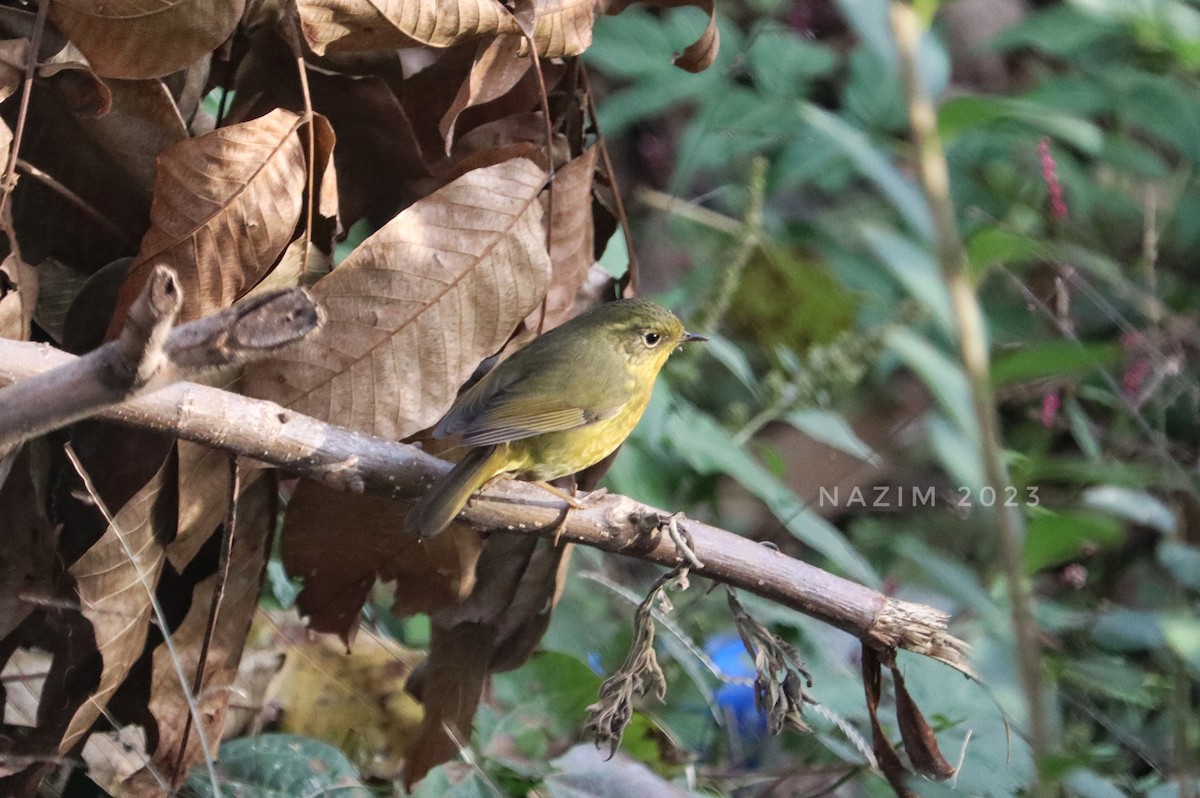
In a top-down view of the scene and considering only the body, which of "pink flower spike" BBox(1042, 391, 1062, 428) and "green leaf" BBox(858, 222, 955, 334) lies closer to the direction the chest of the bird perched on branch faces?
the pink flower spike

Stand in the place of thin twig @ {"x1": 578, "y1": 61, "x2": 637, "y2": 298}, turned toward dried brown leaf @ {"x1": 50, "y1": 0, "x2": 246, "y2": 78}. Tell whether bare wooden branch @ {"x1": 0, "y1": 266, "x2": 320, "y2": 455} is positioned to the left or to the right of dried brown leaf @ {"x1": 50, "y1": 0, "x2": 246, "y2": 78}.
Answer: left

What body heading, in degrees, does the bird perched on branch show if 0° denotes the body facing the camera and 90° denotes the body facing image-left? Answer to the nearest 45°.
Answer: approximately 270°

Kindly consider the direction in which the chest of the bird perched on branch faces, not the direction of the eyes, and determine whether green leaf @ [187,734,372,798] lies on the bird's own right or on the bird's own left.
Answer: on the bird's own right

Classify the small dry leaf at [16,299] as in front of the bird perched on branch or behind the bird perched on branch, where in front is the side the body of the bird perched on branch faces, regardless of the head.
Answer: behind

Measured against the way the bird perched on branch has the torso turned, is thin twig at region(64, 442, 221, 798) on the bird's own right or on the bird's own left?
on the bird's own right

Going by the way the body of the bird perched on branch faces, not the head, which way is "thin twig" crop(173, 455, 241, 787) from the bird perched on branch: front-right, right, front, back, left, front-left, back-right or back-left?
back-right
